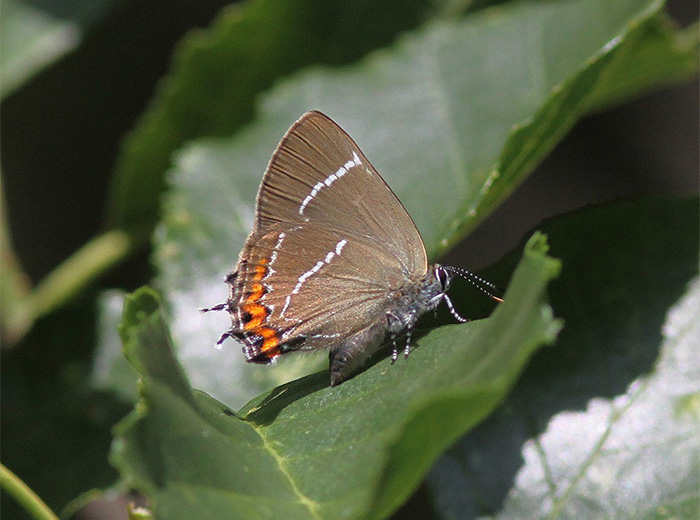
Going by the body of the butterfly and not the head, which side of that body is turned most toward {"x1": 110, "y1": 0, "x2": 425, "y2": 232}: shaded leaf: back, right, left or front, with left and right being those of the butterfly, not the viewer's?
left

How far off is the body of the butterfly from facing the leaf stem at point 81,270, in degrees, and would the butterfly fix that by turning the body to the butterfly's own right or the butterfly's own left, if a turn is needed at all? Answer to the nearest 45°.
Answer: approximately 135° to the butterfly's own left

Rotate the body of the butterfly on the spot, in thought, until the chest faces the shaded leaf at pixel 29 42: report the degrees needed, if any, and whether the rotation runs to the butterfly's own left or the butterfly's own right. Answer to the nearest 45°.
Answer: approximately 90° to the butterfly's own left

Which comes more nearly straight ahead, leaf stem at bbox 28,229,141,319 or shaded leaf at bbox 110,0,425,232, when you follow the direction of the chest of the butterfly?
the shaded leaf

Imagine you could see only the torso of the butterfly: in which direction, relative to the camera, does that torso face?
to the viewer's right
